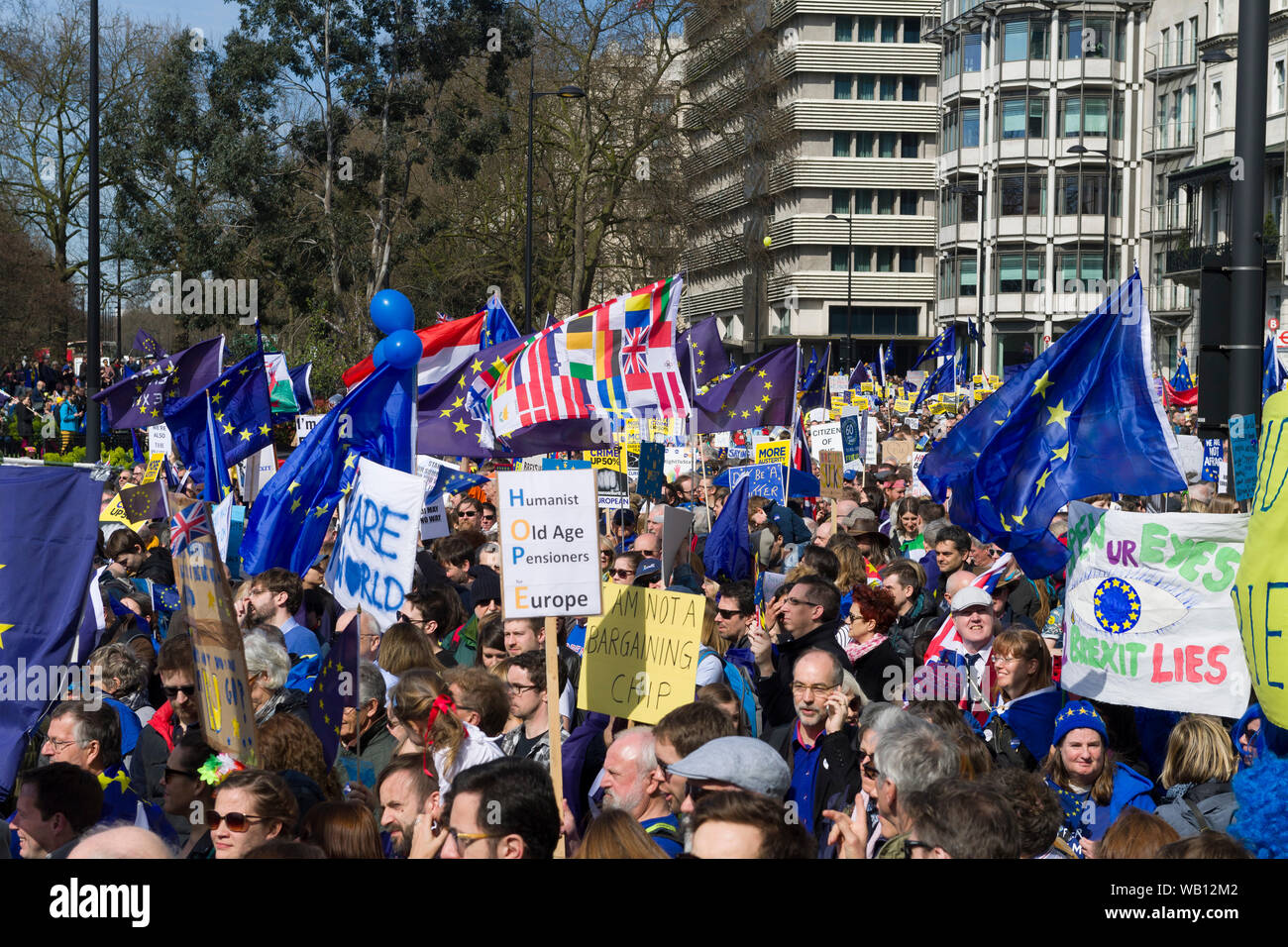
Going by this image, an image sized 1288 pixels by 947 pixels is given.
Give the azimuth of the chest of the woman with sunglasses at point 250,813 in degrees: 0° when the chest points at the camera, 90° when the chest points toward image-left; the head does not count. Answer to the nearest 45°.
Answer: approximately 45°

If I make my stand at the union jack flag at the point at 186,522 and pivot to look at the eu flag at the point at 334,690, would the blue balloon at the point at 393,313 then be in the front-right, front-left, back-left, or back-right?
back-left

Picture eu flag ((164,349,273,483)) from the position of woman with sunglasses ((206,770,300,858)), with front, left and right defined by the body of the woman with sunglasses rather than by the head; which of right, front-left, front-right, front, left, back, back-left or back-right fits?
back-right

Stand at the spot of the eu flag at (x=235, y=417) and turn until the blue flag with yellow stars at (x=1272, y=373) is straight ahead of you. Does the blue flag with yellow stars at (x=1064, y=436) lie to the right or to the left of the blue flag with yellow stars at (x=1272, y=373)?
right

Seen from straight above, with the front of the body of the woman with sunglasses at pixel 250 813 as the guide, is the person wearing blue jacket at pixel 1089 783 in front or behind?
behind

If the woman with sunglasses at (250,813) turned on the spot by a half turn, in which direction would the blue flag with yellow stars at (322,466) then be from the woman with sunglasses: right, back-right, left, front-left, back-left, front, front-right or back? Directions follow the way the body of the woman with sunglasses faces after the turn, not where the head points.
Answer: front-left

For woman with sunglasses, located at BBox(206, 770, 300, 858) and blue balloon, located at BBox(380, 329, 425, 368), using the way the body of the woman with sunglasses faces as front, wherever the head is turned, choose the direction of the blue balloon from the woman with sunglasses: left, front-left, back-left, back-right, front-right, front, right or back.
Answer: back-right

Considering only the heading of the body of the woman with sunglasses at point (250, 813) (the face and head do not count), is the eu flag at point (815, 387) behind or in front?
behind

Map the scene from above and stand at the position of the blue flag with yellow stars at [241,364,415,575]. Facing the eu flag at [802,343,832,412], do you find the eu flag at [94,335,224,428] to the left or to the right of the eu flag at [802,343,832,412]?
left

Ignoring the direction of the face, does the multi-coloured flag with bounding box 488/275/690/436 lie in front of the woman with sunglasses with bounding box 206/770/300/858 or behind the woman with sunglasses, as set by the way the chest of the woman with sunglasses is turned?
behind

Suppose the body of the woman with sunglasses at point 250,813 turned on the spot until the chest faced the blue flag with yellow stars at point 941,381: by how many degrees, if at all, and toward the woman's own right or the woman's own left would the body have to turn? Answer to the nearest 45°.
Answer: approximately 180°

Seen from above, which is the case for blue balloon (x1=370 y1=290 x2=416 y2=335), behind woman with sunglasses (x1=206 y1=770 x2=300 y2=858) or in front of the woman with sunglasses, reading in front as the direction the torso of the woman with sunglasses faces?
behind

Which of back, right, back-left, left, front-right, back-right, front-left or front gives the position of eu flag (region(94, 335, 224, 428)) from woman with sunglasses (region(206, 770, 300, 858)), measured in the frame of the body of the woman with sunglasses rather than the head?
back-right
